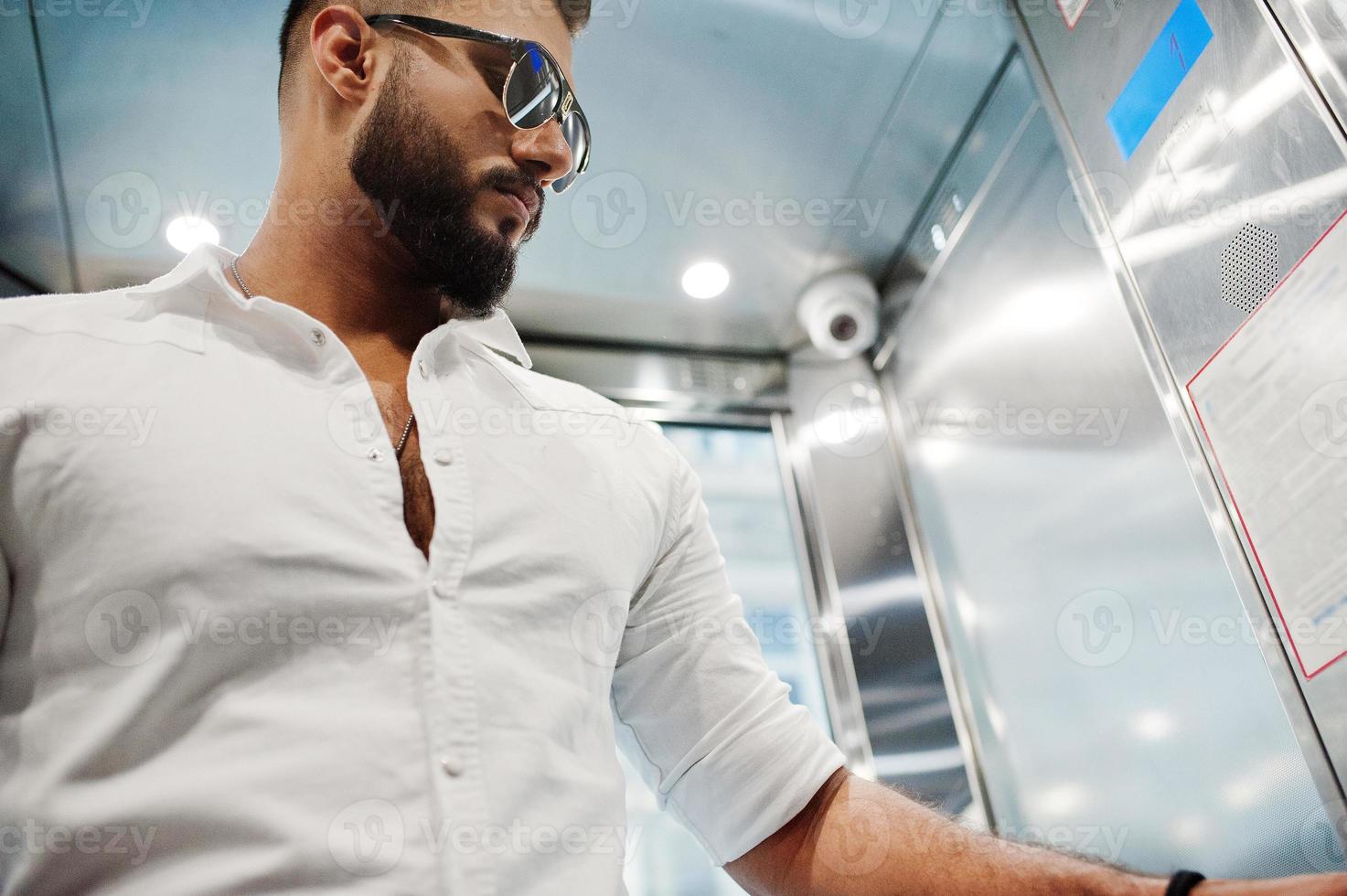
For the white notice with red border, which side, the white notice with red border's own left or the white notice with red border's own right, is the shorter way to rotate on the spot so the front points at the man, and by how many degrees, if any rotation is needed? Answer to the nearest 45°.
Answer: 0° — it already faces them

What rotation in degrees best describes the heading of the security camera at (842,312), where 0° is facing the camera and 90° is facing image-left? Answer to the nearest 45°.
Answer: approximately 0°

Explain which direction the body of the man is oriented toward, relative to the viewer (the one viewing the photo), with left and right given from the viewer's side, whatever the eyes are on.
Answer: facing the viewer and to the right of the viewer

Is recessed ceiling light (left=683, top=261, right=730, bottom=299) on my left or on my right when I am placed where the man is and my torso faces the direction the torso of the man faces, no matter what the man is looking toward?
on my left

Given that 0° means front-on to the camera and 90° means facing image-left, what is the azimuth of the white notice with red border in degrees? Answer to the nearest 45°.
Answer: approximately 45°

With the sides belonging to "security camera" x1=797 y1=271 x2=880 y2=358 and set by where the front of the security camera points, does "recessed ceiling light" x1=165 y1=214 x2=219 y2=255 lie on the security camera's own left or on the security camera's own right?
on the security camera's own right

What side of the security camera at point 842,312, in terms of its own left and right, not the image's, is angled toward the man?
front

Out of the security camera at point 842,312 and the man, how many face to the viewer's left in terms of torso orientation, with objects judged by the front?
0
